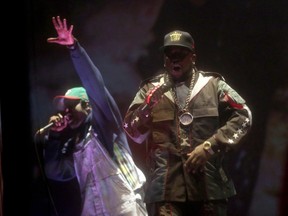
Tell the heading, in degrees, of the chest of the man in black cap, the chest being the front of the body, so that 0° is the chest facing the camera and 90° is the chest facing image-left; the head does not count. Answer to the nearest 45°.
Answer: approximately 0°
